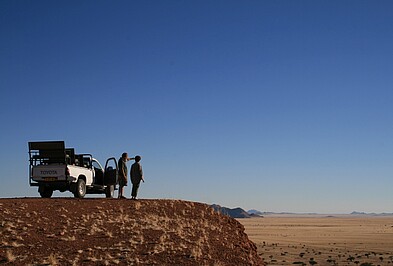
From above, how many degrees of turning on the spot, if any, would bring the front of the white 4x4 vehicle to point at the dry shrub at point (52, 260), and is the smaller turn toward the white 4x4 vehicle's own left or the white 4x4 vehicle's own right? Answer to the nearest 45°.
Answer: approximately 135° to the white 4x4 vehicle's own right

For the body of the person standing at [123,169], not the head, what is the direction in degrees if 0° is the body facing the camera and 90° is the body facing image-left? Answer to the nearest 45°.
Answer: approximately 270°

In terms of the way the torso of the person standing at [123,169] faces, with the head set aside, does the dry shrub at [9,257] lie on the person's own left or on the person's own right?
on the person's own right

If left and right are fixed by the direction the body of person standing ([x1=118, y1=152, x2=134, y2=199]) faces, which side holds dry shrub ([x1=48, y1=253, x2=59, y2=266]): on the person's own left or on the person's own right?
on the person's own right

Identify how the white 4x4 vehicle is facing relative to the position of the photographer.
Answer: facing away from the viewer and to the right of the viewer

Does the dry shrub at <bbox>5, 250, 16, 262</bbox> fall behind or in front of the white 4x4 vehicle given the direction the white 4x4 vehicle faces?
behind

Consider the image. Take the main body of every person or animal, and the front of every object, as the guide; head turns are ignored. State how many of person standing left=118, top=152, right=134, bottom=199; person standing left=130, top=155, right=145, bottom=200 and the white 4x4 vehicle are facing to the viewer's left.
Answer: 0

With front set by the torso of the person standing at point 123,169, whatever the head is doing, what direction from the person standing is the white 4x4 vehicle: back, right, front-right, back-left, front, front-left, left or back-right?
back

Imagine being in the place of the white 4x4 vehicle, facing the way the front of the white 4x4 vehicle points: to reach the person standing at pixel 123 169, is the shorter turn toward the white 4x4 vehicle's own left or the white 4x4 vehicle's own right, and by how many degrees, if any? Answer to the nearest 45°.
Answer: approximately 45° to the white 4x4 vehicle's own right

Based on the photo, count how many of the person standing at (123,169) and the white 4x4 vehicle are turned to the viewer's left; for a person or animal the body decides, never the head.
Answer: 0
